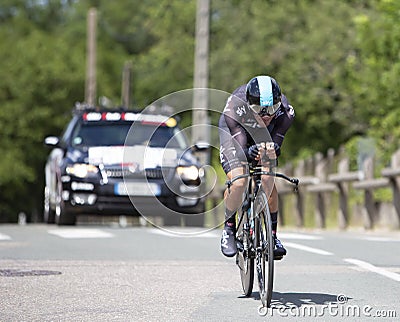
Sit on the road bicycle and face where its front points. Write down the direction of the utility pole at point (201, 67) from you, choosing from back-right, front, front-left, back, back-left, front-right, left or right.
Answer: back

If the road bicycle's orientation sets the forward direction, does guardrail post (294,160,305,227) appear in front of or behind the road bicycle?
behind

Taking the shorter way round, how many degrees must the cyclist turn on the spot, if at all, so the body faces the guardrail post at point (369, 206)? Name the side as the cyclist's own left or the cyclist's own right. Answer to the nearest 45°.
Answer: approximately 180°

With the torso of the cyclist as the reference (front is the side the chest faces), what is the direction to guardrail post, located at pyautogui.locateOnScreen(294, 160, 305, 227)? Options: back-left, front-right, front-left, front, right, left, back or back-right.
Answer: back

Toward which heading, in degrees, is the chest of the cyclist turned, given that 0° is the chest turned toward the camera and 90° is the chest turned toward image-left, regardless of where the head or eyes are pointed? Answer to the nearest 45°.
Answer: approximately 0°

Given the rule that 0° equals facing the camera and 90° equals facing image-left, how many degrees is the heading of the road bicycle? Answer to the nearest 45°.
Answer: approximately 0°

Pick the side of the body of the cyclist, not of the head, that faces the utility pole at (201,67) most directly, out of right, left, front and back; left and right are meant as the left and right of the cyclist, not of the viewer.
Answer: back
